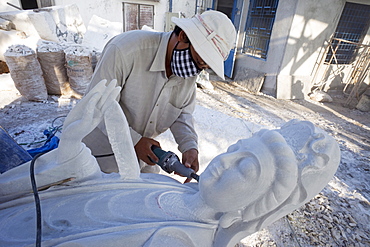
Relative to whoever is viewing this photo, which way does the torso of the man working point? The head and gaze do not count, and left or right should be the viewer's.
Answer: facing the viewer and to the right of the viewer

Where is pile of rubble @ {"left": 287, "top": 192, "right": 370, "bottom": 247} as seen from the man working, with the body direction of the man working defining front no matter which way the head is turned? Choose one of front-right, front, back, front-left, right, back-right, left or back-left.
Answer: front-left
